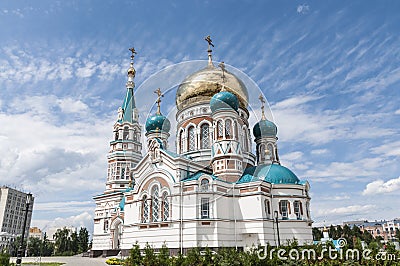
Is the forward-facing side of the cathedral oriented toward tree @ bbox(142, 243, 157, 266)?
no

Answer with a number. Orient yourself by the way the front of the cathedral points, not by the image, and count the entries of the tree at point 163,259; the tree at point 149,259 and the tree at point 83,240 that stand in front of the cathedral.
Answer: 1

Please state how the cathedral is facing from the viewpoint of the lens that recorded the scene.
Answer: facing away from the viewer and to the left of the viewer

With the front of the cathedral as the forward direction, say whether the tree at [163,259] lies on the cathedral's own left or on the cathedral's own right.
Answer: on the cathedral's own left

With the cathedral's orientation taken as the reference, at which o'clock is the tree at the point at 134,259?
The tree is roughly at 8 o'clock from the cathedral.

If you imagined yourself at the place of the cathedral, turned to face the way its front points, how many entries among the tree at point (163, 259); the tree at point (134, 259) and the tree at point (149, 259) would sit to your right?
0

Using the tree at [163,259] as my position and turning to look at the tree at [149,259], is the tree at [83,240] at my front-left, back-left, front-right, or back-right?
front-right

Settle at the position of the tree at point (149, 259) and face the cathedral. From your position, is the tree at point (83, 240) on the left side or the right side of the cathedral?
left

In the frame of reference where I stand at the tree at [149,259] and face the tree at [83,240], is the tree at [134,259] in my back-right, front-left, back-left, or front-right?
front-left

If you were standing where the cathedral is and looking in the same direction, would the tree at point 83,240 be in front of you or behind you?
in front
